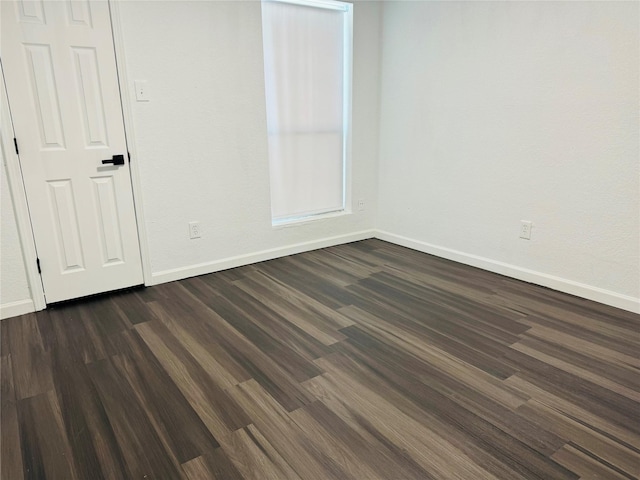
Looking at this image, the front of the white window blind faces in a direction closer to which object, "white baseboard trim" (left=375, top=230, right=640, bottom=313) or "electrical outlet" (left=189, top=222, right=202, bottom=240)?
the white baseboard trim

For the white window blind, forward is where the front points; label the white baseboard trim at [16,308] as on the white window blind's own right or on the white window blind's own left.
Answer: on the white window blind's own right

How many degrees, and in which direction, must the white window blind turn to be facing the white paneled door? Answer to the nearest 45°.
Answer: approximately 90° to its right

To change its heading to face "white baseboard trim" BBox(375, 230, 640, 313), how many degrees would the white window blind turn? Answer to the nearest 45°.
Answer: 0° — it already faces it

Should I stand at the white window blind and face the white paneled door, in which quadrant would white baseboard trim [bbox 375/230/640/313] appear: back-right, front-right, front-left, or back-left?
back-left

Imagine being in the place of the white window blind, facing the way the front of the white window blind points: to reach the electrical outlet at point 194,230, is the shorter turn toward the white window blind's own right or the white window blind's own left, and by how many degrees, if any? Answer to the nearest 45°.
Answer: approximately 90° to the white window blind's own right

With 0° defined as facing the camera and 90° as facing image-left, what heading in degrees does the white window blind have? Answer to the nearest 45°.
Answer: approximately 315°
